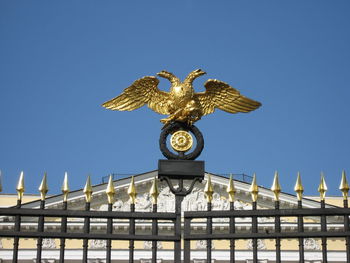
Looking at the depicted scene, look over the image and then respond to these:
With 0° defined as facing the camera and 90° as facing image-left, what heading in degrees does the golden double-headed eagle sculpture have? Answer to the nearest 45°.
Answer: approximately 0°
